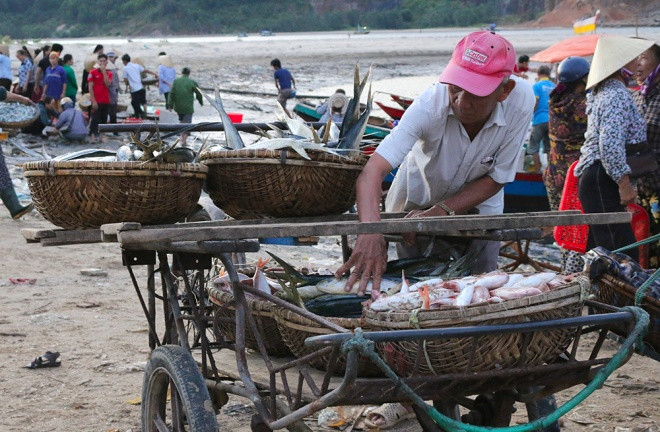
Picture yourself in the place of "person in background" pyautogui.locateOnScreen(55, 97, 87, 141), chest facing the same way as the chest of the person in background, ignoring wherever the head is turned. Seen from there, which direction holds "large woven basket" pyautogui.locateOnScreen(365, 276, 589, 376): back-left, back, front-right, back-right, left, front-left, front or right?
back-left

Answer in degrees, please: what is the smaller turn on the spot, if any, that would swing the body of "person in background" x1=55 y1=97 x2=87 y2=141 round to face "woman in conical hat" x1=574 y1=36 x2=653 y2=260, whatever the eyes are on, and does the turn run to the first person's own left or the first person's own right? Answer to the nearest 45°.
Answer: approximately 135° to the first person's own left

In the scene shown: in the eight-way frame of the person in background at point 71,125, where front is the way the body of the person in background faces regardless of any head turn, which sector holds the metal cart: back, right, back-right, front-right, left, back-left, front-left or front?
back-left

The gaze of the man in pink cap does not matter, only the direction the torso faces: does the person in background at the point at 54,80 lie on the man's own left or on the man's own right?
on the man's own right

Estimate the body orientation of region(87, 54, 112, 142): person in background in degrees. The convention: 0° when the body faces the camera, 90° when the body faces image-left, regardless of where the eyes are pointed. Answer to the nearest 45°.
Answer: approximately 0°

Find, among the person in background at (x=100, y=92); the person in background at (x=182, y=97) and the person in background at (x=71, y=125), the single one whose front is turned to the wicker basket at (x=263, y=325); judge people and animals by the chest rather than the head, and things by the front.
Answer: the person in background at (x=100, y=92)

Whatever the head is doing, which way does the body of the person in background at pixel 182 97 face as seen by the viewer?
away from the camera

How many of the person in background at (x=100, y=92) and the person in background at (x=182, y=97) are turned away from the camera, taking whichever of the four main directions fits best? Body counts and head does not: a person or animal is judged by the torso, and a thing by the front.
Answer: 1

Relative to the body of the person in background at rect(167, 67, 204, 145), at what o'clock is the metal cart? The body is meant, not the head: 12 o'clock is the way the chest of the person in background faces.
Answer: The metal cart is roughly at 6 o'clock from the person in background.

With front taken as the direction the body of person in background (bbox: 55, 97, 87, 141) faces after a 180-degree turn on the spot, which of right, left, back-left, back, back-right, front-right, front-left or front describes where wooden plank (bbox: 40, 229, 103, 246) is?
front-right

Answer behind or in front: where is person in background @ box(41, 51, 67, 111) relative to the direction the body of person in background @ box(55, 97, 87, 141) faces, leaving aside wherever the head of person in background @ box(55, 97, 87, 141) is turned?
in front

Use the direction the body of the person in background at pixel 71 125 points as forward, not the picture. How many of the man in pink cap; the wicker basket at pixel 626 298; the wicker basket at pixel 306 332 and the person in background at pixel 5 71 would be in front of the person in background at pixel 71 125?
1

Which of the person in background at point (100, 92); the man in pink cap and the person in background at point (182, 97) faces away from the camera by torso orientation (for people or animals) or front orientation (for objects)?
the person in background at point (182, 97)

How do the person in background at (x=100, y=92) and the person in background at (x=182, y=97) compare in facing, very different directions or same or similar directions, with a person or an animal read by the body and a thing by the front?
very different directions

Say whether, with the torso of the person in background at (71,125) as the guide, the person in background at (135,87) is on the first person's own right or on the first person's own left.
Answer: on the first person's own right

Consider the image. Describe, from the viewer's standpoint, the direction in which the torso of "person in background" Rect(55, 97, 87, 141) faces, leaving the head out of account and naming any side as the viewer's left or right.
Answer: facing away from the viewer and to the left of the viewer

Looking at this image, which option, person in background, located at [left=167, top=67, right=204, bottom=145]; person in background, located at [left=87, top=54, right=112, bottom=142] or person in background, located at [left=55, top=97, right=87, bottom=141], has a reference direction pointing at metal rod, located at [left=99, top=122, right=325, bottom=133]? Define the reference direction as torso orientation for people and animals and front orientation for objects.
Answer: person in background, located at [left=87, top=54, right=112, bottom=142]

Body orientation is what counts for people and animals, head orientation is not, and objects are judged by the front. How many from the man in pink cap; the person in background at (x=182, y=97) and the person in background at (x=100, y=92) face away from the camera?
1
